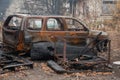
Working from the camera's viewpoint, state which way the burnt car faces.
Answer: facing away from the viewer and to the right of the viewer
